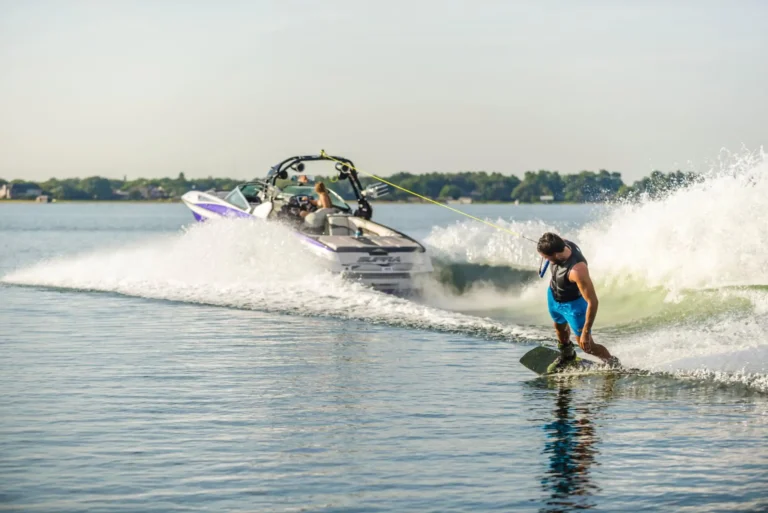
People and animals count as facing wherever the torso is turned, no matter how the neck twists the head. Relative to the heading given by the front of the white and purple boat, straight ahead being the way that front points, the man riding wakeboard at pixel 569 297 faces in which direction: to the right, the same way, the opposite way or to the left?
to the left

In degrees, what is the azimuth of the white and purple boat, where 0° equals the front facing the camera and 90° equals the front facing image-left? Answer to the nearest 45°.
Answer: approximately 135°

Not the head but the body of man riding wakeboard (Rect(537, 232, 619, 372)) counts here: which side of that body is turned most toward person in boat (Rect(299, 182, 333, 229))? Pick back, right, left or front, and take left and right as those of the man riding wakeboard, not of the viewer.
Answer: right

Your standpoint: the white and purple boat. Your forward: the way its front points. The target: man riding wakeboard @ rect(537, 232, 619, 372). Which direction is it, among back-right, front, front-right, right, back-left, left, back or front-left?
back-left

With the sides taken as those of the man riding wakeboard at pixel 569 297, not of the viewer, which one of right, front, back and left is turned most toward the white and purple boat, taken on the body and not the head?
right

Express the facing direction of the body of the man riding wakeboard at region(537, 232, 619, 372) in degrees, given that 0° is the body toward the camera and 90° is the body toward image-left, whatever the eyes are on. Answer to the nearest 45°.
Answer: approximately 45°
